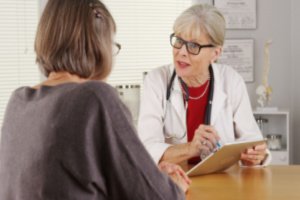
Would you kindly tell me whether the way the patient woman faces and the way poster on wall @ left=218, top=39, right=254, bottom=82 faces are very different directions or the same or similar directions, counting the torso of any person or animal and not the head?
very different directions

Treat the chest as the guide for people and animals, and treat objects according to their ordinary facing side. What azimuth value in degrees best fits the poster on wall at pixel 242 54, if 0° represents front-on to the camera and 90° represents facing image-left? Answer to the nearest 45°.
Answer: approximately 0°

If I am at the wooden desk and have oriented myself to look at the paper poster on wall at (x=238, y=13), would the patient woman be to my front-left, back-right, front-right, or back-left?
back-left

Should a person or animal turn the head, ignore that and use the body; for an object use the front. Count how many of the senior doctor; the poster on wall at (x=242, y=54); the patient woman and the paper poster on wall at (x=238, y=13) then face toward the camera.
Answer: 3

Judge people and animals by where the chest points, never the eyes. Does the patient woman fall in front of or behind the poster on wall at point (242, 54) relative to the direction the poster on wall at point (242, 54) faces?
in front

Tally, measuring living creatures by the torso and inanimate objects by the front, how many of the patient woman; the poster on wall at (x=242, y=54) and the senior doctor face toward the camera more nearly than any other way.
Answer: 2

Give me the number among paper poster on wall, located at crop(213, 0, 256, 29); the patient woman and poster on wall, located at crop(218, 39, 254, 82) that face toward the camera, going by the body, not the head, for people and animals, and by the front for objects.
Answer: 2

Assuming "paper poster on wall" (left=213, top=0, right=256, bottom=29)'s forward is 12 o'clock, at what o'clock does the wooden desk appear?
The wooden desk is roughly at 12 o'clock from the paper poster on wall.

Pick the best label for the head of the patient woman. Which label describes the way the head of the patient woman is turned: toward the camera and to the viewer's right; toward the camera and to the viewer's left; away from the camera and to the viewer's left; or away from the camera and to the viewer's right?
away from the camera and to the viewer's right
